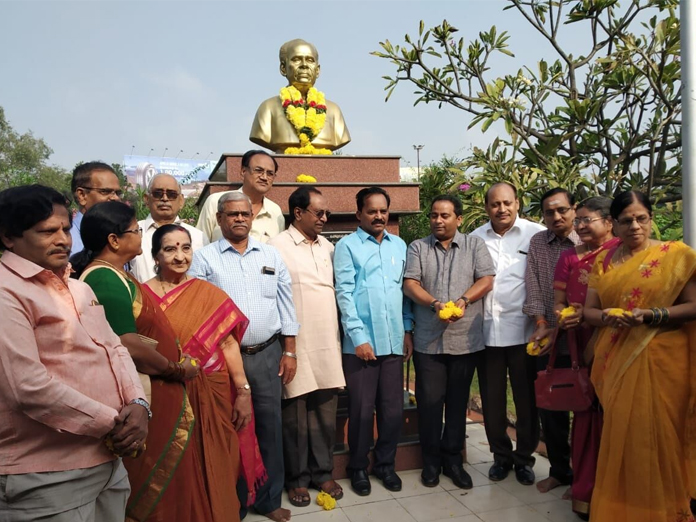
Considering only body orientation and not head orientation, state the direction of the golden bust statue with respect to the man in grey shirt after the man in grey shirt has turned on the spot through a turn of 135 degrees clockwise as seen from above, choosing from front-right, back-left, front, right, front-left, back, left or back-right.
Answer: front

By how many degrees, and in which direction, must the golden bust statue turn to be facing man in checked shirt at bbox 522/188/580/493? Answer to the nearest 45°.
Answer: approximately 45° to its left

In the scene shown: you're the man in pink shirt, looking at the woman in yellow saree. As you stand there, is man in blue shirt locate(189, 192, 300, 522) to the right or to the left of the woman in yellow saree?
left

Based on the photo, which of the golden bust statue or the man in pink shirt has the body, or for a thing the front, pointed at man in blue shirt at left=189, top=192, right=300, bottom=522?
the golden bust statue

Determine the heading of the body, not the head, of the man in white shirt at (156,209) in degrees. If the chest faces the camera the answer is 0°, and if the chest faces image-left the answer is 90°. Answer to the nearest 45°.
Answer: approximately 0°

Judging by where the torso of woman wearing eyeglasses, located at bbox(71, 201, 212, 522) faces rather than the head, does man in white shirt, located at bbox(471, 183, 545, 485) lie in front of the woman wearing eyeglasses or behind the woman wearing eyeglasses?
in front

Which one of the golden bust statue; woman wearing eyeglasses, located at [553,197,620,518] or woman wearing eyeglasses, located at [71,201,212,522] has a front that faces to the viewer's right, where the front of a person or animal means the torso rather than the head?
woman wearing eyeglasses, located at [71,201,212,522]

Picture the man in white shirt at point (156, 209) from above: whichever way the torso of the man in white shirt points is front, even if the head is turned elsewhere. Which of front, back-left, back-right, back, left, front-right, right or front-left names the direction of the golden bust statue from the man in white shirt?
back-left

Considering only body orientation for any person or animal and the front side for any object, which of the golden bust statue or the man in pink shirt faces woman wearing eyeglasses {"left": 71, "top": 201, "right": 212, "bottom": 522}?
the golden bust statue

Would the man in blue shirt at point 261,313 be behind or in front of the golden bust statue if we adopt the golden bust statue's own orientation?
in front
